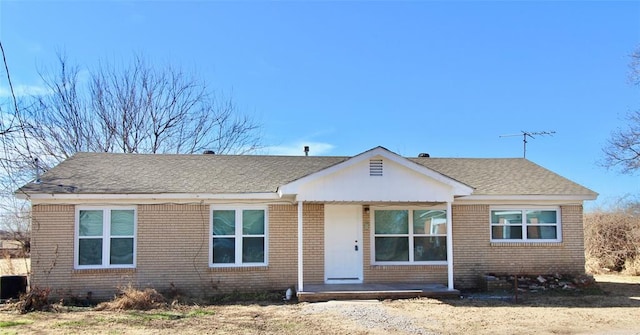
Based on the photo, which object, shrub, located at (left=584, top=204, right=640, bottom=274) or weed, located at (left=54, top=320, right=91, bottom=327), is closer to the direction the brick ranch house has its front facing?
the weed

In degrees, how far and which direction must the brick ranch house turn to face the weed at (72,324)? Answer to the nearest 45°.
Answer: approximately 45° to its right

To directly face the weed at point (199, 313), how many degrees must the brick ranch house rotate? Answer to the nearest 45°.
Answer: approximately 45° to its right

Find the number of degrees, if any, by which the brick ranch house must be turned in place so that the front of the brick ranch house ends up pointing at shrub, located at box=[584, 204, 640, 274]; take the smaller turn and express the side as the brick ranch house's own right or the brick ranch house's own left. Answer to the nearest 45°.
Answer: approximately 135° to the brick ranch house's own left

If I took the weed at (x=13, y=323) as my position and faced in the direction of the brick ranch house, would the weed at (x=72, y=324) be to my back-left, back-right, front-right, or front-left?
front-right

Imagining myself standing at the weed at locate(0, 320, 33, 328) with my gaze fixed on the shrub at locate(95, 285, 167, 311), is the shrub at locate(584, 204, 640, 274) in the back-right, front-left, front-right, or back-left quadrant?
front-right

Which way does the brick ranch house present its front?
toward the camera

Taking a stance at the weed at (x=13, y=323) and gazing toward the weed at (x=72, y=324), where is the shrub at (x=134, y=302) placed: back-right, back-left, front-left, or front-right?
front-left

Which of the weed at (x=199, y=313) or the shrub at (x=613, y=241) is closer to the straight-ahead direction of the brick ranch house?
the weed

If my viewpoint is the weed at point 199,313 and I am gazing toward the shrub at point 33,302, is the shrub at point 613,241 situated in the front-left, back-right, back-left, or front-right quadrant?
back-right
